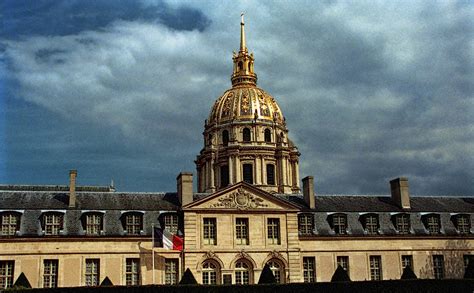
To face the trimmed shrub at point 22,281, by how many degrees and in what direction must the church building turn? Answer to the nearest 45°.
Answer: approximately 45° to its right

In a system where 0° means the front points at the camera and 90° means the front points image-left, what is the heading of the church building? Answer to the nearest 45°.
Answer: approximately 0°
